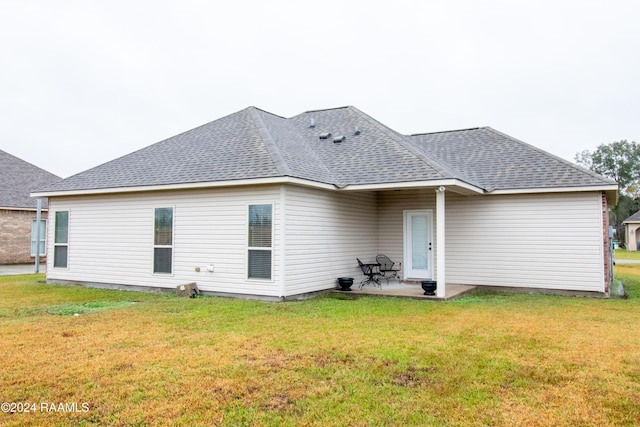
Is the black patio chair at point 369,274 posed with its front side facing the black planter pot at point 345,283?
no

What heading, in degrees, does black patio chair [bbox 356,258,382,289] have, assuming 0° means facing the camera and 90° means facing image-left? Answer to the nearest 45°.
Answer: approximately 270°

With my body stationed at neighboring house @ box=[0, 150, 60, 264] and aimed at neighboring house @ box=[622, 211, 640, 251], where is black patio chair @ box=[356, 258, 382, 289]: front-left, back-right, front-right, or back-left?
front-right

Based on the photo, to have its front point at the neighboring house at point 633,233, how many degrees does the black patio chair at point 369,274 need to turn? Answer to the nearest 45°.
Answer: approximately 45° to its left

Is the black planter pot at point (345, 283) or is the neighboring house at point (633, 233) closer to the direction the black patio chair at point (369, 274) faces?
the neighboring house

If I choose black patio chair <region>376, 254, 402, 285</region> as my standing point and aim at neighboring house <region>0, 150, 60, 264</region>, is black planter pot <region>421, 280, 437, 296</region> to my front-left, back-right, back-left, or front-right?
back-left

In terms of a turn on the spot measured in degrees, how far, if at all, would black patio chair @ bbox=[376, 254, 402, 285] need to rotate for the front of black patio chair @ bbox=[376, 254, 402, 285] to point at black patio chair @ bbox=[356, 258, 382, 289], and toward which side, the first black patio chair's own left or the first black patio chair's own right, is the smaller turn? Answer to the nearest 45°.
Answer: approximately 45° to the first black patio chair's own right

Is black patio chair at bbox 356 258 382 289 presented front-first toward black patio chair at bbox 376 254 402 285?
no

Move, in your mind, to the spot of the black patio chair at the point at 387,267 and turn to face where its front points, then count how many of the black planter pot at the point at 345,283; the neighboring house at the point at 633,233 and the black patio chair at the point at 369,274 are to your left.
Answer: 1

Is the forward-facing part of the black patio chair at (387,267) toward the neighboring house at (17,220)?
no
